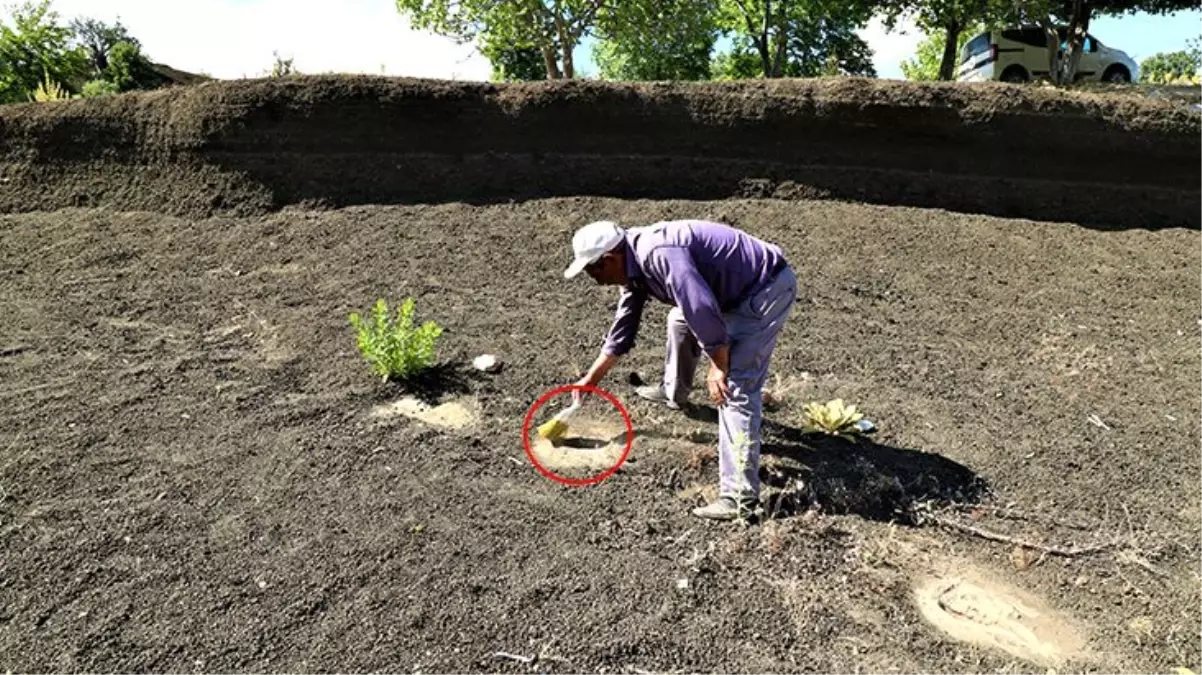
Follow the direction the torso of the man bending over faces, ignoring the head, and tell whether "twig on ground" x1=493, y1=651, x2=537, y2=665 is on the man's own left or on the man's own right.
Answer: on the man's own left

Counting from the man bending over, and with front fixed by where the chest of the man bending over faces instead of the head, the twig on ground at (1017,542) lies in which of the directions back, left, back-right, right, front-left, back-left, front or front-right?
back

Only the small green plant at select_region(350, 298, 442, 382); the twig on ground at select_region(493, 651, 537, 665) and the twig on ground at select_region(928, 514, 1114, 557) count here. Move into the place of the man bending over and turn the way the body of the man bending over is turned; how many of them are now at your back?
1

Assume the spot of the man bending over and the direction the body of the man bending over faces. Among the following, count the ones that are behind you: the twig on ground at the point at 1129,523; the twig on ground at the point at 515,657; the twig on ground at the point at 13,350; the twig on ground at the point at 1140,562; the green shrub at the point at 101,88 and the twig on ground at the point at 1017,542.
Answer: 3

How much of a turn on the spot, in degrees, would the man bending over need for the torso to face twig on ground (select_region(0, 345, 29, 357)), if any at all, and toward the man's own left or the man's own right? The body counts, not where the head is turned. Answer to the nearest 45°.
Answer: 0° — they already face it

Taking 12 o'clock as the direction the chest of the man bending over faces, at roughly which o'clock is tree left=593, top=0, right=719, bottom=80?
The tree is roughly at 3 o'clock from the man bending over.

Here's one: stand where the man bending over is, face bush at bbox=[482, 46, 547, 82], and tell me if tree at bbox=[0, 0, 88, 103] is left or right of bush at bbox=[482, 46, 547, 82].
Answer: left

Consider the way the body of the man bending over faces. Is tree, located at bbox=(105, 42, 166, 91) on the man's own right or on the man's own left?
on the man's own right

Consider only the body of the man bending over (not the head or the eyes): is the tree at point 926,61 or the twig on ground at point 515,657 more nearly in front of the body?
the twig on ground

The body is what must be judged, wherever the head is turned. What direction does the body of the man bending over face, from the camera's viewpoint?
to the viewer's left

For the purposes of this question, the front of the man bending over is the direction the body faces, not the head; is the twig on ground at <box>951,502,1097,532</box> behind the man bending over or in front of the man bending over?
behind

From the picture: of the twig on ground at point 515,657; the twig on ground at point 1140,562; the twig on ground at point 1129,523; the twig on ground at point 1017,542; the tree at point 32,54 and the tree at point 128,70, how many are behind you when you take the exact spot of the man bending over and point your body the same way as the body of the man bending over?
3

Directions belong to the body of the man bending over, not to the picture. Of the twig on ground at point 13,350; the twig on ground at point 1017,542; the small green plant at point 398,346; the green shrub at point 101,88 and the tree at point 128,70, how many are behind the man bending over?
1

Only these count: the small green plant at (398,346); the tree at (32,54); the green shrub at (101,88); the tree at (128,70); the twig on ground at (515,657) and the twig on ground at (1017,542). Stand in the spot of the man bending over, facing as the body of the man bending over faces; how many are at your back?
1
